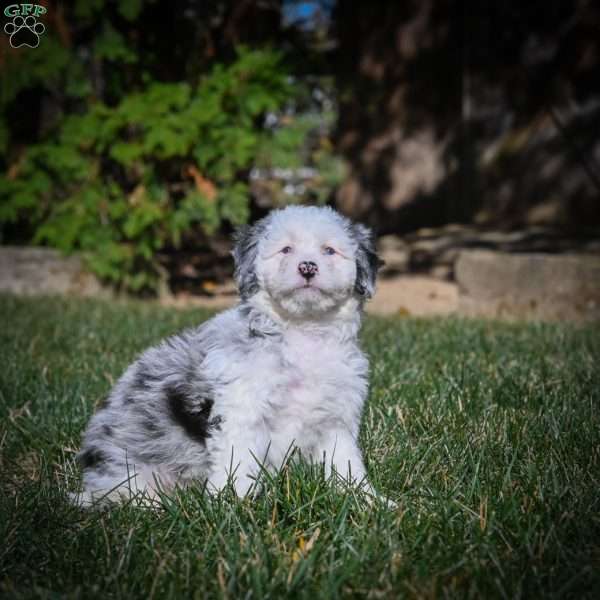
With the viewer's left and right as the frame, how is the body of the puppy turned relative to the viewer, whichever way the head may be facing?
facing the viewer and to the right of the viewer

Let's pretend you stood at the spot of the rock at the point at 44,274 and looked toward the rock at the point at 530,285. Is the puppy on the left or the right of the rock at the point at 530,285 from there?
right

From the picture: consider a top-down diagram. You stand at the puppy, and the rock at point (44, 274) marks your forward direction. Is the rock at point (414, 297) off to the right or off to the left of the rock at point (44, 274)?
right

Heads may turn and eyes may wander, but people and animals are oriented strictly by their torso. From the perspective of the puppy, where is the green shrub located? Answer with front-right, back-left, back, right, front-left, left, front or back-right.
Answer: back-left

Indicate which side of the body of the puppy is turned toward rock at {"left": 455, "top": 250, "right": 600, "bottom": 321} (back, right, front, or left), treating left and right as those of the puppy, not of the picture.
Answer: left

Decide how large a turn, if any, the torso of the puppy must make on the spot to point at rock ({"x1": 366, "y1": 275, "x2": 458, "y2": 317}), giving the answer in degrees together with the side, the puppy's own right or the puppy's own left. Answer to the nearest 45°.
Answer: approximately 135° to the puppy's own left
